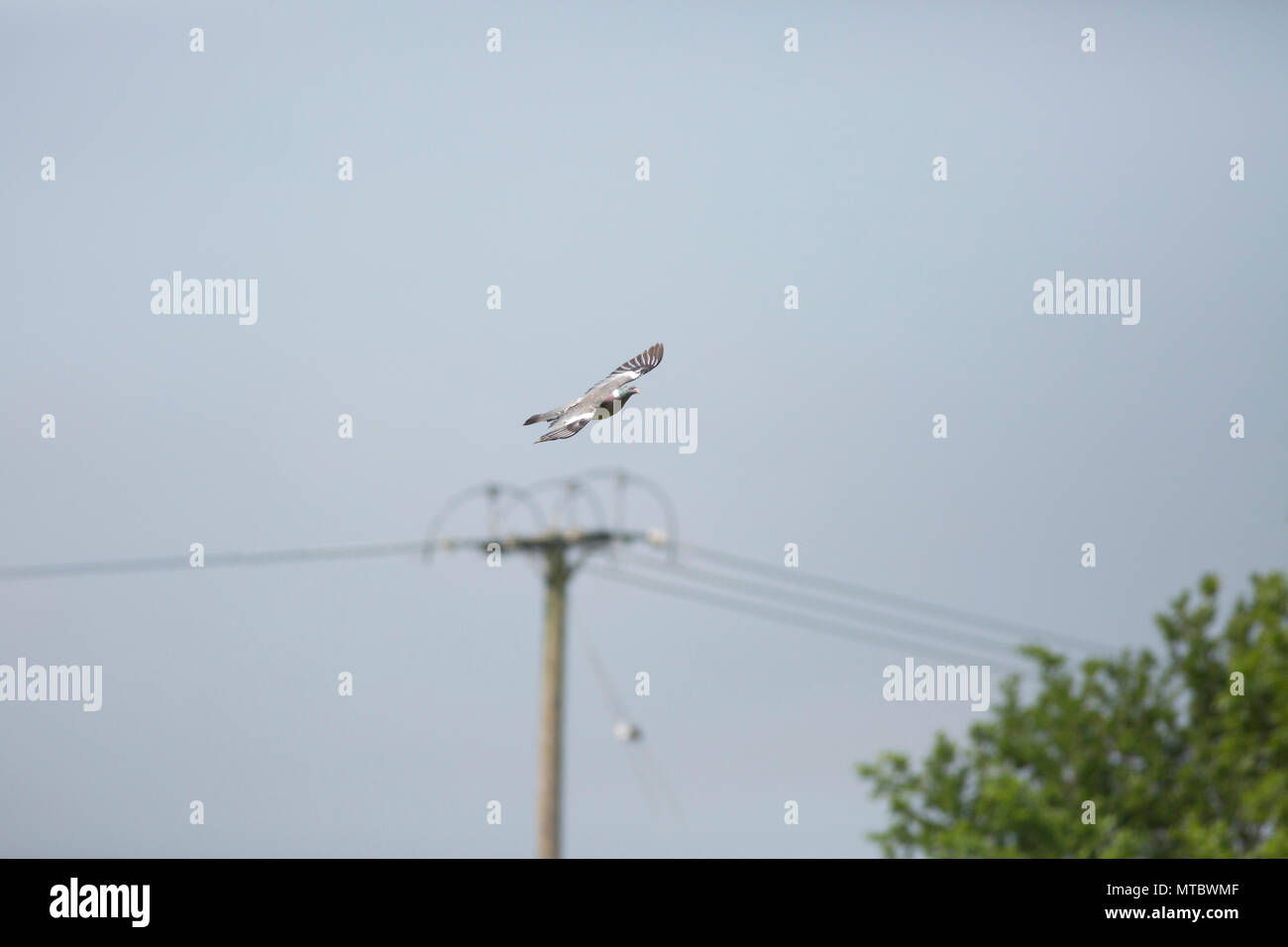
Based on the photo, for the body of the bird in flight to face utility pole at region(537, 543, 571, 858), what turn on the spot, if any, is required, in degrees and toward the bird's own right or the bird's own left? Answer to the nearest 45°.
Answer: approximately 90° to the bird's own left

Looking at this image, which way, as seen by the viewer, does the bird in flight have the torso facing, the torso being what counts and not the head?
to the viewer's right

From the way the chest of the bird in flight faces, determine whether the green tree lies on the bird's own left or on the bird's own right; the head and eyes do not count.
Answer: on the bird's own left
